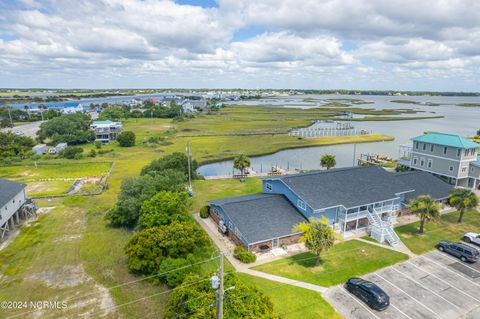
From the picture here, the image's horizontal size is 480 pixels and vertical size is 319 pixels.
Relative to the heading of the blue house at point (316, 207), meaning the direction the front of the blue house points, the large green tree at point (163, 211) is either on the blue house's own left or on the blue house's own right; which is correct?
on the blue house's own right

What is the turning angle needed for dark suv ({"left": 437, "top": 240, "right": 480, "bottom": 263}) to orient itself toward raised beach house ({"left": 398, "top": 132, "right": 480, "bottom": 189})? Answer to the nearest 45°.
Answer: approximately 45° to its right

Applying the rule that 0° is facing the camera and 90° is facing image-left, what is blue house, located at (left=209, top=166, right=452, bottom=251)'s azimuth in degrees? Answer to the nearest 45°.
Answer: approximately 315°

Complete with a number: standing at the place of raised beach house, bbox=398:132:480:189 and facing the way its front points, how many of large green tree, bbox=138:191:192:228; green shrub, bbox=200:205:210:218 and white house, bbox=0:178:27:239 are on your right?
3

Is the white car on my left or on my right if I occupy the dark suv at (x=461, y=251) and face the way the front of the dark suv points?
on my right

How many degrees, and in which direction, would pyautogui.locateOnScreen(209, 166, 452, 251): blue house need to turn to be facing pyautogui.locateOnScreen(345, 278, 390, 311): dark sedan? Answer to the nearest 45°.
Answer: approximately 45° to its right

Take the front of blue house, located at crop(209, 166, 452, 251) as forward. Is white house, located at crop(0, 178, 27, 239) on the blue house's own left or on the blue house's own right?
on the blue house's own right

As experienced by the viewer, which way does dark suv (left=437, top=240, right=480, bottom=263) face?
facing away from the viewer and to the left of the viewer

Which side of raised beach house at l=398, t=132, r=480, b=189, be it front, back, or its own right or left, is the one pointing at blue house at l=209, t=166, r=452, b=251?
right

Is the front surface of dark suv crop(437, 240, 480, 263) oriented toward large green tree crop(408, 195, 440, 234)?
yes

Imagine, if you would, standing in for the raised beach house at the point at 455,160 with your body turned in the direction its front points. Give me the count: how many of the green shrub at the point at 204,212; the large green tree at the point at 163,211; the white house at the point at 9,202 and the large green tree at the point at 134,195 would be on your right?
4

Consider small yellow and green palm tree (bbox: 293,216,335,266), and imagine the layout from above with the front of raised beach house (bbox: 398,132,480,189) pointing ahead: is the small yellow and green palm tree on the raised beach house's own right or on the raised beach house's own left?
on the raised beach house's own right

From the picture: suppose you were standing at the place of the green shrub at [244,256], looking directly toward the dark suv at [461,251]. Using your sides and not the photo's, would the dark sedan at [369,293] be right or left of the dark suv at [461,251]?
right

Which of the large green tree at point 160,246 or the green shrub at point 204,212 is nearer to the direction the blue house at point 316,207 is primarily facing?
the large green tree

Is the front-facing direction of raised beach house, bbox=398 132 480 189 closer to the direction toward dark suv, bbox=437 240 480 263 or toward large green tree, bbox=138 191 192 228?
the dark suv
